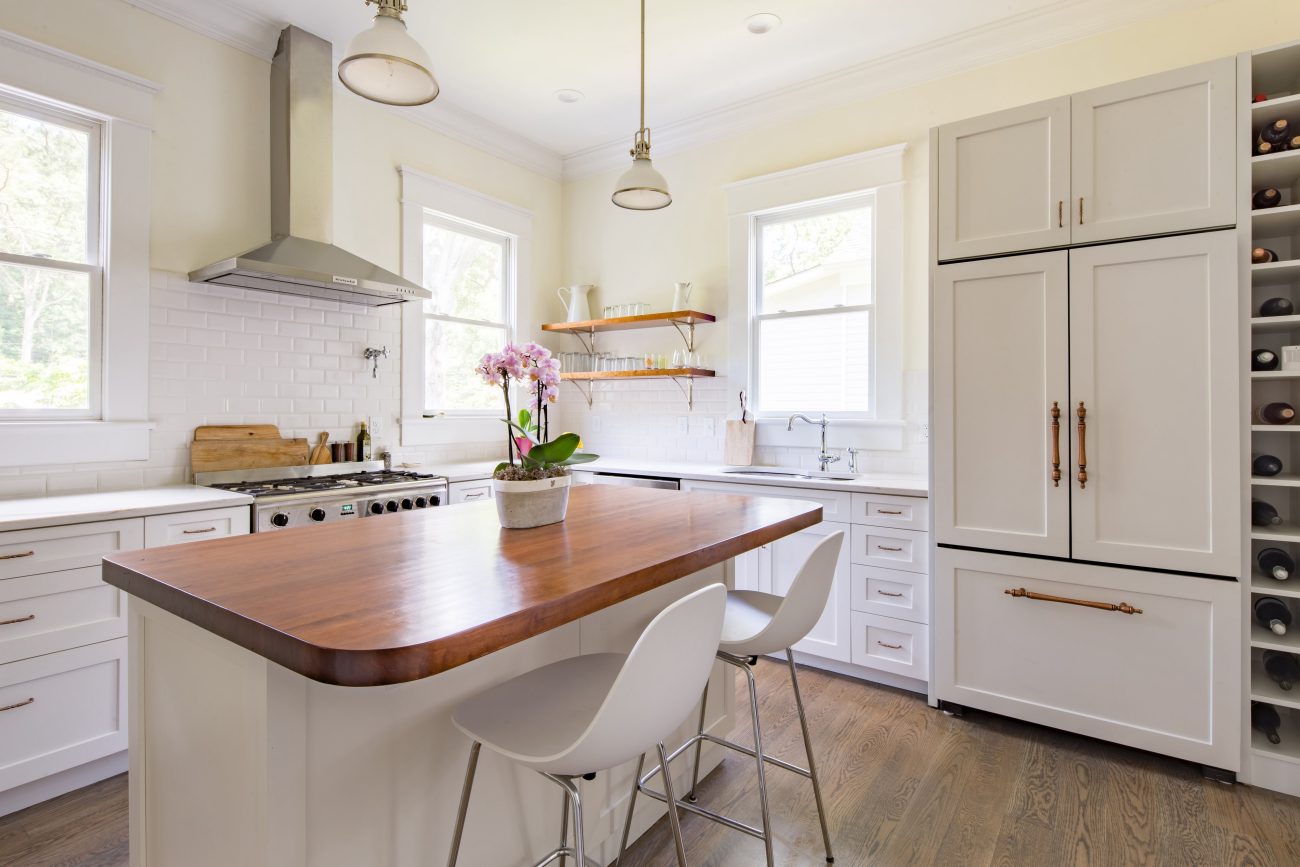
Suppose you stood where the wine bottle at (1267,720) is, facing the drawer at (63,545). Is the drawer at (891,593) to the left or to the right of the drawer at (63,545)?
right

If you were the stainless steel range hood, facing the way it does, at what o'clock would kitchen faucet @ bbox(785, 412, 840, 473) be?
The kitchen faucet is roughly at 11 o'clock from the stainless steel range hood.

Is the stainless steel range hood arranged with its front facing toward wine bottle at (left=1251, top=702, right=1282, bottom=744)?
yes

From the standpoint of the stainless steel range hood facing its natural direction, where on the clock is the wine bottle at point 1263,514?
The wine bottle is roughly at 12 o'clock from the stainless steel range hood.

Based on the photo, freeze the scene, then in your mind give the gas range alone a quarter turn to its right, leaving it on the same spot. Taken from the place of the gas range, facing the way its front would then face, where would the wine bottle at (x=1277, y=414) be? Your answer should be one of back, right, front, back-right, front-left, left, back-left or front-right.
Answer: left

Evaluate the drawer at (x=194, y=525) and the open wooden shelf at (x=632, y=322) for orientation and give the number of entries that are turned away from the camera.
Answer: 0

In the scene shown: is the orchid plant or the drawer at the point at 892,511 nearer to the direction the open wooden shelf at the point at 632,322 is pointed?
the orchid plant

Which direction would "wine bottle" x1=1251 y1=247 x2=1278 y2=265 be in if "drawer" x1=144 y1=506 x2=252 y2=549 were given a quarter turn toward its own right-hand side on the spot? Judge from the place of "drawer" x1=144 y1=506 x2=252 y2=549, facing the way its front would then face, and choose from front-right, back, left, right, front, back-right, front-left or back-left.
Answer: left

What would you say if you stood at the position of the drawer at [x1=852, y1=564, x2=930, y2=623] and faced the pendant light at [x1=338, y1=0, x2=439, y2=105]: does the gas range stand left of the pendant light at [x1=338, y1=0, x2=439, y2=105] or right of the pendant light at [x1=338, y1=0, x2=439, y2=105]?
right

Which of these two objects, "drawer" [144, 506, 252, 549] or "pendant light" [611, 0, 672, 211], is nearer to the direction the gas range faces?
the pendant light

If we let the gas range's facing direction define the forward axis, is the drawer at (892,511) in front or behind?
in front

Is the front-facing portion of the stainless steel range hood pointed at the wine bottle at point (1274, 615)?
yes

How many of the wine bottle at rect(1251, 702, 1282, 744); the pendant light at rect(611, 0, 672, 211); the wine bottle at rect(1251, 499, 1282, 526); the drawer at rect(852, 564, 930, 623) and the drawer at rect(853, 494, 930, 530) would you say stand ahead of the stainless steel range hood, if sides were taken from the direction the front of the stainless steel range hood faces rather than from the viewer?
5

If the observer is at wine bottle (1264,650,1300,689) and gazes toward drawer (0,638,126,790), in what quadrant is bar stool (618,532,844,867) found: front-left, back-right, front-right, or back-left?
front-left

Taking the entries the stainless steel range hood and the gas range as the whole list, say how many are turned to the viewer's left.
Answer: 0

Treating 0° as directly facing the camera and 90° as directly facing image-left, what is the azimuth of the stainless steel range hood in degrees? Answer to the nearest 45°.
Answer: approximately 315°

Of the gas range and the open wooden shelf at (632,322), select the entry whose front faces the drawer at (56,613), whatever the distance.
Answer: the open wooden shelf

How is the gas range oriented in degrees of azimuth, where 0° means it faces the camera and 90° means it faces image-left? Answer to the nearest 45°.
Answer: approximately 315°
